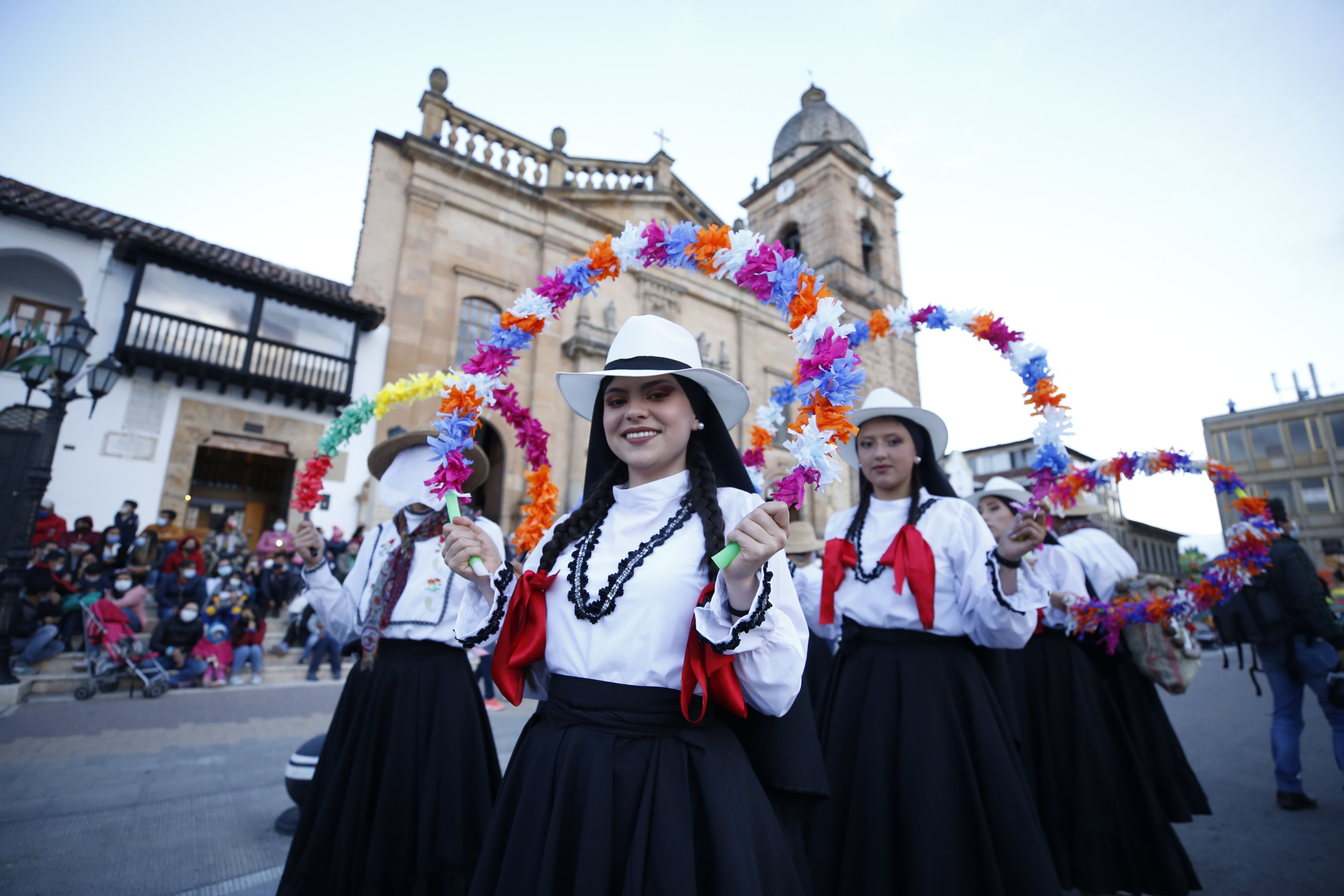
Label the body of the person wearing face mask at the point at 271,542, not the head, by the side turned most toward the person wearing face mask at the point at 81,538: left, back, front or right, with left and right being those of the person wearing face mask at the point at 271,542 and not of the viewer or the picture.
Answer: right

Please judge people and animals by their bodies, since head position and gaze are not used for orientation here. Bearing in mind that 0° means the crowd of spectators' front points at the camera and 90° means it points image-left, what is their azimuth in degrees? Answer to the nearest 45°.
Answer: approximately 0°

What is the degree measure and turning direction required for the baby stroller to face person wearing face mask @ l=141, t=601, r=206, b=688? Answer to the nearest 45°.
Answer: approximately 45° to its left

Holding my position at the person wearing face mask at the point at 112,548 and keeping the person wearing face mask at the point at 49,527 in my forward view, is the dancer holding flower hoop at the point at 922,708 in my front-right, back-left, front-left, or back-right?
back-left

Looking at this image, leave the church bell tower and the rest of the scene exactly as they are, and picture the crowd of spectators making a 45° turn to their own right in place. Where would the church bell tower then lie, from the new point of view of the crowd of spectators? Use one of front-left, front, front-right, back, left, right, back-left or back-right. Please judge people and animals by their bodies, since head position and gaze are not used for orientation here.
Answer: back-left

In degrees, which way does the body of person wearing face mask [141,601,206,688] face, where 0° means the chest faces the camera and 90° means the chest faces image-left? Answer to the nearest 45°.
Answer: approximately 315°

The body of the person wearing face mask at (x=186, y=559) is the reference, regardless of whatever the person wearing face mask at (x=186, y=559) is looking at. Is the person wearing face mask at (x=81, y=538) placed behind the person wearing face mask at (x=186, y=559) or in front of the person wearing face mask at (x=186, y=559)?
behind

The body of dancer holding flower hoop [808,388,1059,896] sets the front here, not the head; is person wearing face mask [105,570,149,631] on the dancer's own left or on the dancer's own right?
on the dancer's own right

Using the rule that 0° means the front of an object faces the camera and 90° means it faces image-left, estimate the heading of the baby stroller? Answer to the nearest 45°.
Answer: approximately 315°
